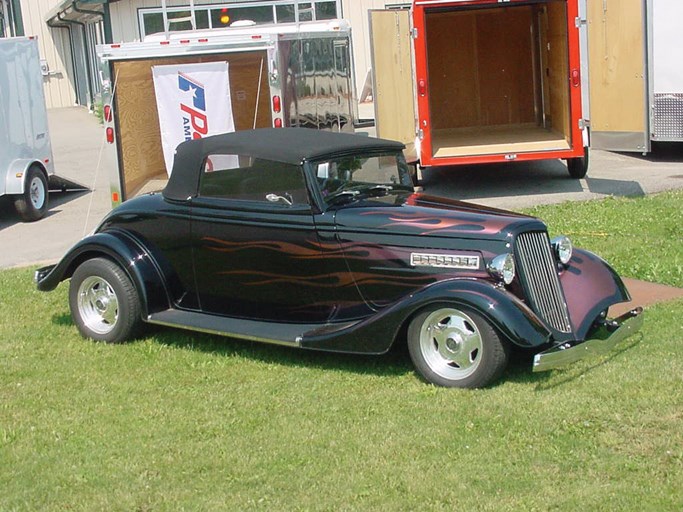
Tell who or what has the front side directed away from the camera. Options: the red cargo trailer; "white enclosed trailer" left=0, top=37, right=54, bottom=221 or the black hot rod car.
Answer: the red cargo trailer

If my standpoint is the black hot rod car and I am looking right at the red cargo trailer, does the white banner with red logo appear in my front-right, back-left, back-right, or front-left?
front-left

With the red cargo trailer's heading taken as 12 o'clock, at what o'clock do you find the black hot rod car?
The black hot rod car is roughly at 6 o'clock from the red cargo trailer.

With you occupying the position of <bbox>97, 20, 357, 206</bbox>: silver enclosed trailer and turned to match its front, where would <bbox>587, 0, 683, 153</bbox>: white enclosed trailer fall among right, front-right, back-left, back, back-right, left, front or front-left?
front-right

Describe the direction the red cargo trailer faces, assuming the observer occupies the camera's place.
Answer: facing away from the viewer

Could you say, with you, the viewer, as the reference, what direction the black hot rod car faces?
facing the viewer and to the right of the viewer

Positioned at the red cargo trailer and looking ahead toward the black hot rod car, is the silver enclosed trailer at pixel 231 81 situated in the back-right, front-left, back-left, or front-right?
front-right

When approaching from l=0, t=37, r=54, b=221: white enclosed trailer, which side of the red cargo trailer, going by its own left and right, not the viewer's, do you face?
left

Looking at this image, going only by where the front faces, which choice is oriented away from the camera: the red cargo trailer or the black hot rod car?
the red cargo trailer

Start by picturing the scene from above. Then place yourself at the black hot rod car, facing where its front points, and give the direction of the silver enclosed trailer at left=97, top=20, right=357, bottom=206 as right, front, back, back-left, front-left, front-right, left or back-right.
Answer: back-left
